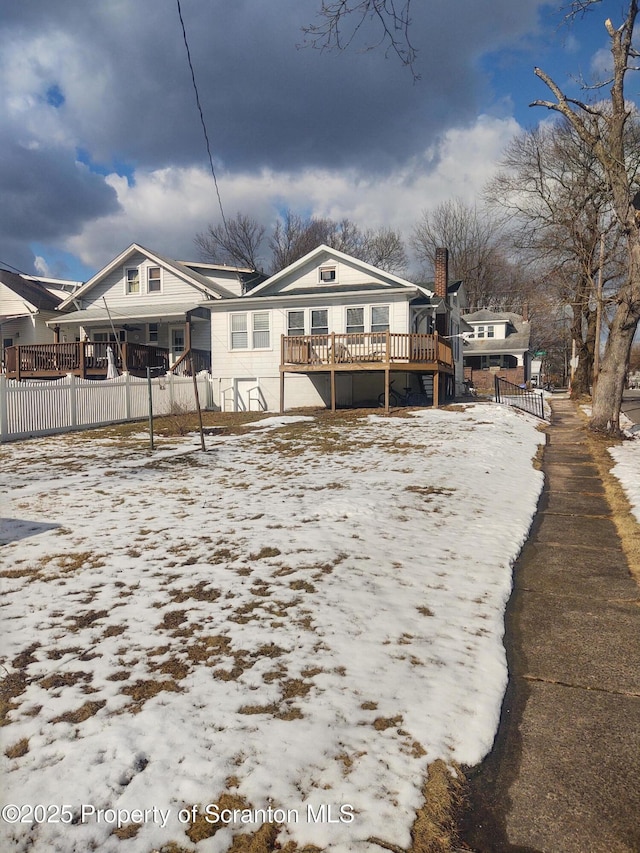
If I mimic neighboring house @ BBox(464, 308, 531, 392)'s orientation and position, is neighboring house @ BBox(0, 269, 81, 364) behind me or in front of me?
in front

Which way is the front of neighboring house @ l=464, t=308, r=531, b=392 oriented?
toward the camera

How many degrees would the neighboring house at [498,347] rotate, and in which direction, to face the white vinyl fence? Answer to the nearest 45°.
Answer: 0° — it already faces it

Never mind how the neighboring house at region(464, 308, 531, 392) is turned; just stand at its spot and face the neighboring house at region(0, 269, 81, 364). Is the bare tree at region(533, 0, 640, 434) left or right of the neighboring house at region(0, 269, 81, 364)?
left
